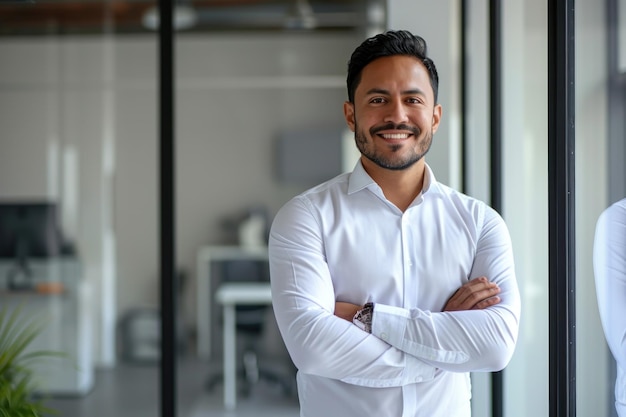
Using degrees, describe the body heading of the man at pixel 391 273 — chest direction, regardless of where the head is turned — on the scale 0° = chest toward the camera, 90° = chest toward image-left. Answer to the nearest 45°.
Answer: approximately 0°
